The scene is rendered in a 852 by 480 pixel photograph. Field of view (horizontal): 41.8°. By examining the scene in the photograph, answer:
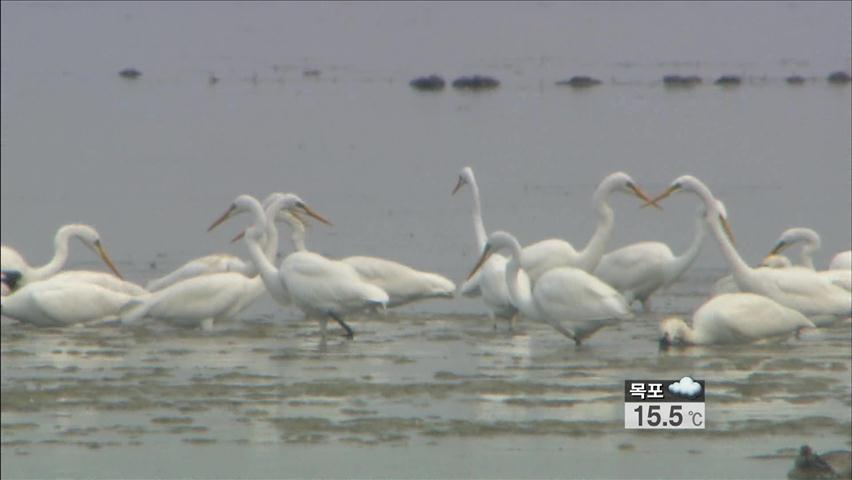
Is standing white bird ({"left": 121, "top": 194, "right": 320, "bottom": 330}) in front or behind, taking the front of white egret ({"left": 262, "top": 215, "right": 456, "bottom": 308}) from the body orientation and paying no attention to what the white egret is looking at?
in front

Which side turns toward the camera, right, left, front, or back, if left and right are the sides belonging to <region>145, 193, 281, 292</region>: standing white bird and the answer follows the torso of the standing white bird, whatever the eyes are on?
right

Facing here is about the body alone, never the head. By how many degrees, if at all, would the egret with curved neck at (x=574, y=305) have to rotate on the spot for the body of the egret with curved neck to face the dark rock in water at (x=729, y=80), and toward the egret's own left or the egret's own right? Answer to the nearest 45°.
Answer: approximately 90° to the egret's own right

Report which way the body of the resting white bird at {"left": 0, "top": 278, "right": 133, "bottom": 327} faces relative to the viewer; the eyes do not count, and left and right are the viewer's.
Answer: facing to the left of the viewer

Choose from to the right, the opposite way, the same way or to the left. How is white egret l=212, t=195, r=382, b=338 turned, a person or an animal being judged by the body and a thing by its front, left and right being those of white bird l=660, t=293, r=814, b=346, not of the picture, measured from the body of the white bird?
the same way

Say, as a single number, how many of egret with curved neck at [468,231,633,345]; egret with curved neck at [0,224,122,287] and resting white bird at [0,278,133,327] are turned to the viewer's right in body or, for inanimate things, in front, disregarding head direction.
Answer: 1

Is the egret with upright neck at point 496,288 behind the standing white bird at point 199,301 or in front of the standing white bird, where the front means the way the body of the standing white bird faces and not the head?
in front

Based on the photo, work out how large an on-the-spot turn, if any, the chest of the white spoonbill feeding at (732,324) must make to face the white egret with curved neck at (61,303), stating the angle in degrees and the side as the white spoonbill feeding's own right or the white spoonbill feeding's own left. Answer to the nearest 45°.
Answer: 0° — it already faces it

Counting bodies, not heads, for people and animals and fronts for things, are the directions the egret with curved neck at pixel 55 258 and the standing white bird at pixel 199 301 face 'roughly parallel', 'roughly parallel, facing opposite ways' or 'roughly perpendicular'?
roughly parallel

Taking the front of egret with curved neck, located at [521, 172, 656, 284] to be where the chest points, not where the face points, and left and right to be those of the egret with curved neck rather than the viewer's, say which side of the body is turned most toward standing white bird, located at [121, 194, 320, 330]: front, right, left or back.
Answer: back

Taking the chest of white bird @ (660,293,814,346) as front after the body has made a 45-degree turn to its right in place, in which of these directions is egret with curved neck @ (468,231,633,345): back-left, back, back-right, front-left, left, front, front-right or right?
front-left

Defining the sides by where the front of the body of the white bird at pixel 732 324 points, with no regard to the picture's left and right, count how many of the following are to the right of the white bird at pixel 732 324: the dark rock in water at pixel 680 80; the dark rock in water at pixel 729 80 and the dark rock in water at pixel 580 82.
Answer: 3

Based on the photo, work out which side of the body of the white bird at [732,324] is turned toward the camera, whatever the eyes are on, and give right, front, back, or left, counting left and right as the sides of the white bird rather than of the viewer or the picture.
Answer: left

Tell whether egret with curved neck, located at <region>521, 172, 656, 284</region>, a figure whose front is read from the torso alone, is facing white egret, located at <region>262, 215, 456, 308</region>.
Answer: no

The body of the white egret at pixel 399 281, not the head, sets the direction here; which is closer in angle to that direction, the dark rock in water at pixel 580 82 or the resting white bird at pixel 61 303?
the resting white bird

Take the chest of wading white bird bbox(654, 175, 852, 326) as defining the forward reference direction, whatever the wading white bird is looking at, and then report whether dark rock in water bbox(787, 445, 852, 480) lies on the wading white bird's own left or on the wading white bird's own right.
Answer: on the wading white bird's own left

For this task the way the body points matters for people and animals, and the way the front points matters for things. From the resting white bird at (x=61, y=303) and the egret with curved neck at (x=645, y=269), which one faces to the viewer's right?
the egret with curved neck
